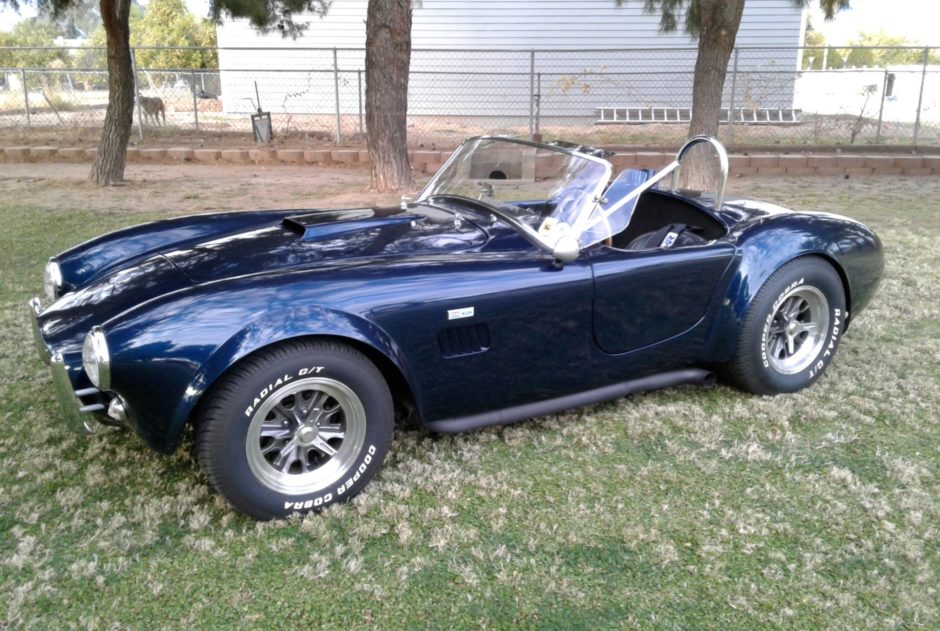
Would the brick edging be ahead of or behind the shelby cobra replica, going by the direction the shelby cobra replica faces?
behind

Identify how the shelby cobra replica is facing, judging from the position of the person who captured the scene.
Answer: facing the viewer and to the left of the viewer

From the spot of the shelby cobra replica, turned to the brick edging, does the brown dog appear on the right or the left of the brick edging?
left

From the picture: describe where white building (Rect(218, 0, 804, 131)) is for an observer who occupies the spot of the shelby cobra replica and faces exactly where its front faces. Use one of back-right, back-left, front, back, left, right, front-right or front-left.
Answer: back-right

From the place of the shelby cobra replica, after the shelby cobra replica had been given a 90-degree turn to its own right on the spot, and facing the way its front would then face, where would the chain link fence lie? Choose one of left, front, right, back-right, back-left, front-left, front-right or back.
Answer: front-right

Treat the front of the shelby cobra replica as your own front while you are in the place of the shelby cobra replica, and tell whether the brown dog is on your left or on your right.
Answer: on your right
